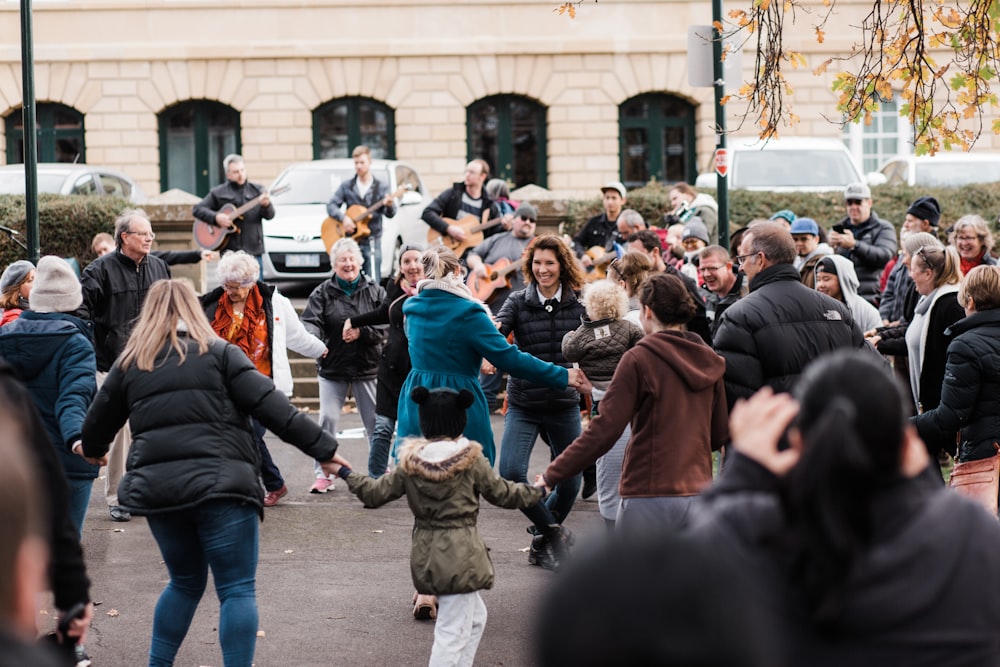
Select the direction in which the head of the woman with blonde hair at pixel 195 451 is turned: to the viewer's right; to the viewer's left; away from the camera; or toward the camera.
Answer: away from the camera

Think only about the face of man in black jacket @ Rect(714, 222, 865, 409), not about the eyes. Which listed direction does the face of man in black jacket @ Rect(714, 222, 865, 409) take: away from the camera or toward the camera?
away from the camera

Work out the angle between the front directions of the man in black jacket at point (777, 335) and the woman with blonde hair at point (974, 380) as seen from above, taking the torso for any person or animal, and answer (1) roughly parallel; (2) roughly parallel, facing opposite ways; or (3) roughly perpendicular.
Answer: roughly parallel

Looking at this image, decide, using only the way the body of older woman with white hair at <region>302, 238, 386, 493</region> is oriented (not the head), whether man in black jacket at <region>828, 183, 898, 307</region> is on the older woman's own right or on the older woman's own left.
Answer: on the older woman's own left

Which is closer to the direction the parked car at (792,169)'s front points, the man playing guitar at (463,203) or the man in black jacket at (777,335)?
the man in black jacket

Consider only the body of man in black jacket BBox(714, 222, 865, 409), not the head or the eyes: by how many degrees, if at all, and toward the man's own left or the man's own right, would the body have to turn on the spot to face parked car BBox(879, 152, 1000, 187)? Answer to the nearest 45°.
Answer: approximately 45° to the man's own right

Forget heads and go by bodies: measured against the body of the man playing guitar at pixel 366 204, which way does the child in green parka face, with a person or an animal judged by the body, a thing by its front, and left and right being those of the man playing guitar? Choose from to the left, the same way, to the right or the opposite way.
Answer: the opposite way

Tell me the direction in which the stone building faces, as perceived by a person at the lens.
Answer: facing the viewer

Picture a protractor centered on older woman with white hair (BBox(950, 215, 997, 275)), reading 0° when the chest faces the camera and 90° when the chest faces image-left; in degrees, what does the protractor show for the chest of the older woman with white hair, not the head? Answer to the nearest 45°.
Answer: approximately 45°

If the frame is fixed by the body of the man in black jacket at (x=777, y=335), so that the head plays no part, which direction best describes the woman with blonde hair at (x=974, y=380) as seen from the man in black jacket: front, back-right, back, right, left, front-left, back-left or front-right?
right

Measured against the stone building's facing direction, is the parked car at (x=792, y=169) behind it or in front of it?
in front

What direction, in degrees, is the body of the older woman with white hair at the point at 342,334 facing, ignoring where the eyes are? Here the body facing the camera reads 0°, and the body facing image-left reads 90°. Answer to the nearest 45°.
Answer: approximately 0°

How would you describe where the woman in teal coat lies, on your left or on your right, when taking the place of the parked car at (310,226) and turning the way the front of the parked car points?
on your left

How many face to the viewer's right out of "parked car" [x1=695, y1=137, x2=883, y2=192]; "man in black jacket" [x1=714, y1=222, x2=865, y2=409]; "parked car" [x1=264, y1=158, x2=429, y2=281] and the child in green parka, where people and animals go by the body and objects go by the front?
0

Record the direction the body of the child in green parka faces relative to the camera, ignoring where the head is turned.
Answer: away from the camera
